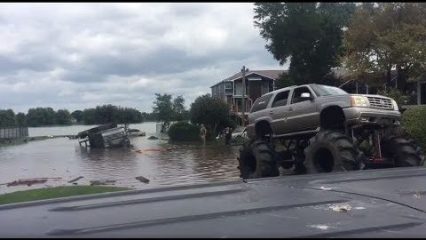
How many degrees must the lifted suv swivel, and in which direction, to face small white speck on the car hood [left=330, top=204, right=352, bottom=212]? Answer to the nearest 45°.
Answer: approximately 45° to its right

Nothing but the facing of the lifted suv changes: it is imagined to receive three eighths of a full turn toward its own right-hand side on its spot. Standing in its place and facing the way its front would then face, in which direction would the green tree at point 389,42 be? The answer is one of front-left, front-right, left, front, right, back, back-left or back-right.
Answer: right

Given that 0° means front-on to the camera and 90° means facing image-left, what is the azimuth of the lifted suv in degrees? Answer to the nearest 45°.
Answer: approximately 315°

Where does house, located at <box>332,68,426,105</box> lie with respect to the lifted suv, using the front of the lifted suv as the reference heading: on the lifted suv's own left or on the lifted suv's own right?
on the lifted suv's own left

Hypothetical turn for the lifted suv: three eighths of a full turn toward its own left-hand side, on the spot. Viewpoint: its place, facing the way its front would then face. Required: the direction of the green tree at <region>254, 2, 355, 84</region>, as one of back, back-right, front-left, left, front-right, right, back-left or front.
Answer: front

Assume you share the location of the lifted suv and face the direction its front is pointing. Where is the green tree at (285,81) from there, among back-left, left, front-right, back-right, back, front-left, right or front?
back-left

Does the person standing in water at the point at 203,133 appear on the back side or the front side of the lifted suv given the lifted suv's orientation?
on the back side

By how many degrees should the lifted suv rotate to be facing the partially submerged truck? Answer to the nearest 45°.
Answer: approximately 180°

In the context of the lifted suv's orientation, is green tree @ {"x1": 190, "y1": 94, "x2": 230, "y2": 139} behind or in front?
behind
